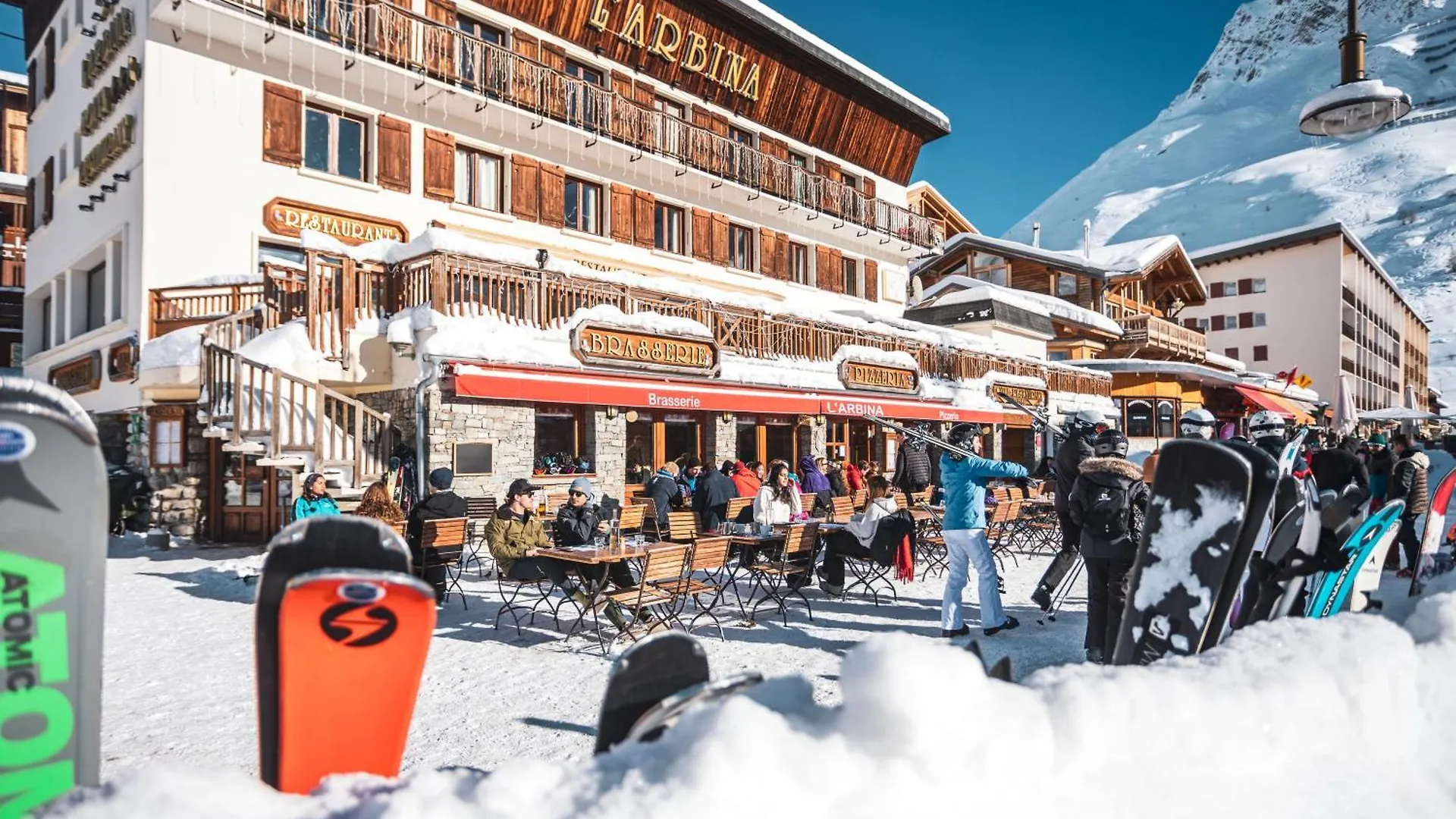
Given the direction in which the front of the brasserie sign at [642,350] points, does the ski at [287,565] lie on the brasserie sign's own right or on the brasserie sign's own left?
on the brasserie sign's own right

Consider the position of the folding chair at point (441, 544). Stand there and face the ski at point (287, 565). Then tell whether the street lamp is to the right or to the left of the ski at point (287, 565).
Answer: left

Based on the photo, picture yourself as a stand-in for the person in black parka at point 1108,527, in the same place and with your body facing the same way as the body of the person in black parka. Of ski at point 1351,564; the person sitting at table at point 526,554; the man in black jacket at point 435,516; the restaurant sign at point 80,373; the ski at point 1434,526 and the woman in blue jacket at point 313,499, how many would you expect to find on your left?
4

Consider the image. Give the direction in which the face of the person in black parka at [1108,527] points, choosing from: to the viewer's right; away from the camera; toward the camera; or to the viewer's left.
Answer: away from the camera

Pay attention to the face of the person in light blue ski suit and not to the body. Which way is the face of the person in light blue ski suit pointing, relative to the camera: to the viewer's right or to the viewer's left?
to the viewer's right
